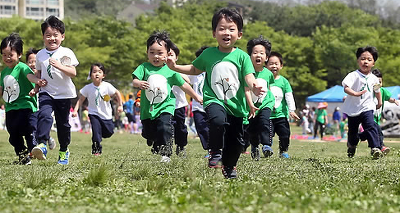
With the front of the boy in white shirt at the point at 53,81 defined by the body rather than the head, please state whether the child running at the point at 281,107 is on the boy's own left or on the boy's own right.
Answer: on the boy's own left

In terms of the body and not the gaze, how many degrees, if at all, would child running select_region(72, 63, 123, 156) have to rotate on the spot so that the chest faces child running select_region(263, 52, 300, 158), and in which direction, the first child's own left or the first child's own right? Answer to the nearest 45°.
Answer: approximately 90° to the first child's own left

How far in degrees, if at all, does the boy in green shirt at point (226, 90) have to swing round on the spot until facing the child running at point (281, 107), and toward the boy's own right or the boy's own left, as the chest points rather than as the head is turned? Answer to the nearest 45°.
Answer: approximately 180°

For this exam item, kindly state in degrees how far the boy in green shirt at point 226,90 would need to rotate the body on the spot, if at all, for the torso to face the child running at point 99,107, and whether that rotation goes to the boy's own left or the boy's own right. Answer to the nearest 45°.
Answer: approximately 135° to the boy's own right
